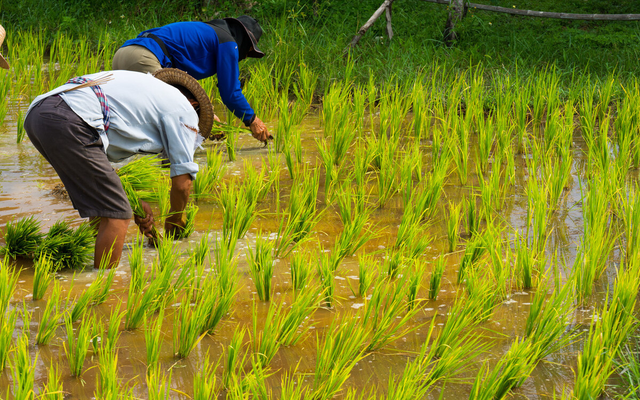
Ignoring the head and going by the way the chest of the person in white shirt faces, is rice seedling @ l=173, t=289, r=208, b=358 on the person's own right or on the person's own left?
on the person's own right

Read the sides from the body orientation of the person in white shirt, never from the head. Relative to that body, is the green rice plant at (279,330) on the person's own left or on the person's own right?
on the person's own right

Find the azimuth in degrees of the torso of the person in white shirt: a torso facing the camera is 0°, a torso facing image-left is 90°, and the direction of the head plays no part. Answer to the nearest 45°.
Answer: approximately 270°

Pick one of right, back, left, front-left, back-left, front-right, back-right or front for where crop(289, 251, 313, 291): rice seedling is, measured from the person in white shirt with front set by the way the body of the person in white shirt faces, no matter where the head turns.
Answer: front-right

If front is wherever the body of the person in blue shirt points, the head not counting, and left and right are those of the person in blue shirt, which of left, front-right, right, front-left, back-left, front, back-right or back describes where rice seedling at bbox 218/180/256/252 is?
right

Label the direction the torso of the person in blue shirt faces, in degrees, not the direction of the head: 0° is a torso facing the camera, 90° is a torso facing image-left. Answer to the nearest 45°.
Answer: approximately 270°

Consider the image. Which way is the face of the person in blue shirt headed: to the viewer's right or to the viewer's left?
to the viewer's right

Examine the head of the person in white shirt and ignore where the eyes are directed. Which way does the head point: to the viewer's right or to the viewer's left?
to the viewer's right

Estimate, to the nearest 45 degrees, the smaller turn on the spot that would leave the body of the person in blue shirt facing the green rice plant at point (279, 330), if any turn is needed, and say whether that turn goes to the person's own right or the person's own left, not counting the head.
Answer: approximately 90° to the person's own right

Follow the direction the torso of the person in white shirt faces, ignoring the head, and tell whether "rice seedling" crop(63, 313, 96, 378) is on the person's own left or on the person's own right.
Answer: on the person's own right

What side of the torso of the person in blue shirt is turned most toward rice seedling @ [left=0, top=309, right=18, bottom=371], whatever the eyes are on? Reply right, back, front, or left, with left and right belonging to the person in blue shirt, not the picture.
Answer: right
